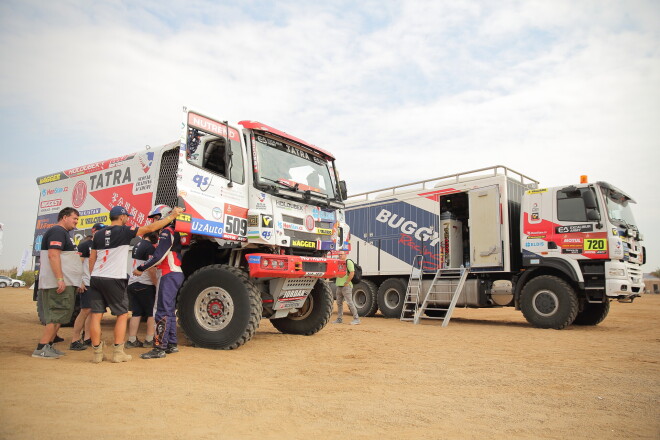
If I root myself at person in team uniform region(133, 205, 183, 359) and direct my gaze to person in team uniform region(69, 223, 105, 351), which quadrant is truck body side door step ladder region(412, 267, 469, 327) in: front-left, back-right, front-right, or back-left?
back-right

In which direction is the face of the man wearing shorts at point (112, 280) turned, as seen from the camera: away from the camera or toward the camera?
away from the camera

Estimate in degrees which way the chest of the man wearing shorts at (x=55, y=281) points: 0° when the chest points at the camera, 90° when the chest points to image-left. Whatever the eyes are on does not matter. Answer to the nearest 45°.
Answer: approximately 270°

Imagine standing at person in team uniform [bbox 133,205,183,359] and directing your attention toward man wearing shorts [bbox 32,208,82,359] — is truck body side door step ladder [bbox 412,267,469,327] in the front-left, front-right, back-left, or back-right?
back-right

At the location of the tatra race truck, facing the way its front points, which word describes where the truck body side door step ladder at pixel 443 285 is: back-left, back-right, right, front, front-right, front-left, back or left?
left

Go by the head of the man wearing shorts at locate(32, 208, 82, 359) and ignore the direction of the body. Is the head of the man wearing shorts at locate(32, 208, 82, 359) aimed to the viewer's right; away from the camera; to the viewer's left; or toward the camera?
to the viewer's right

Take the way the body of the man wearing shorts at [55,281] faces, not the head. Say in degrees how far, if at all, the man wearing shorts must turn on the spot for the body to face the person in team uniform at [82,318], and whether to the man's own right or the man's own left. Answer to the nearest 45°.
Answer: approximately 45° to the man's own left

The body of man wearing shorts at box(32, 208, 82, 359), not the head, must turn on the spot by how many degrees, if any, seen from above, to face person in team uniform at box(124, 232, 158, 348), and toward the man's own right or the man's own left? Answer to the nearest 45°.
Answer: approximately 45° to the man's own left

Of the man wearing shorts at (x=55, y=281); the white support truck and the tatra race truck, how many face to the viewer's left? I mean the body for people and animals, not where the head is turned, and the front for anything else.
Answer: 0

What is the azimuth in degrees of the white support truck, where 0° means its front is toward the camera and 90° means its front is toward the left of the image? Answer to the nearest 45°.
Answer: approximately 315°

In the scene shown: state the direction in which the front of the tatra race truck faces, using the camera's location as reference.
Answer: facing the viewer and to the right of the viewer
